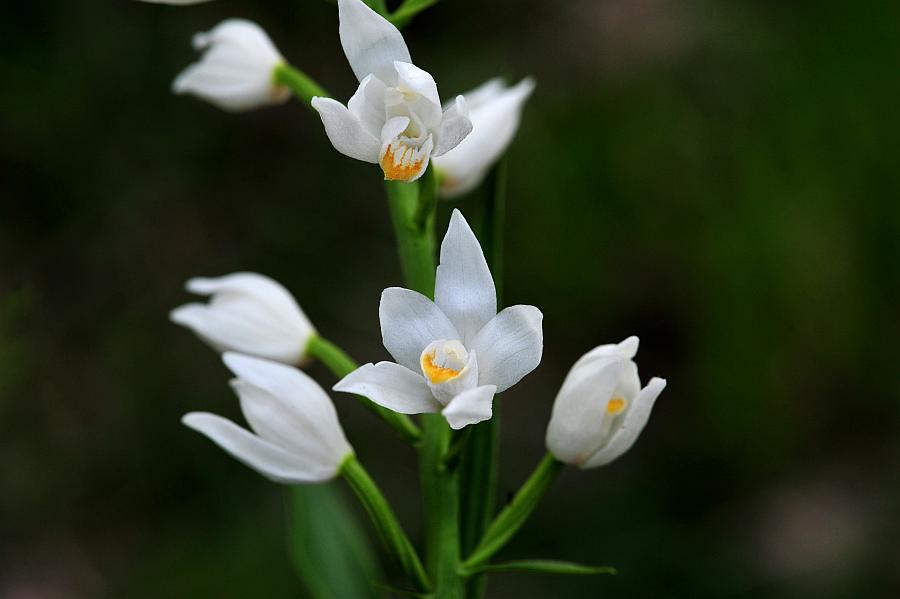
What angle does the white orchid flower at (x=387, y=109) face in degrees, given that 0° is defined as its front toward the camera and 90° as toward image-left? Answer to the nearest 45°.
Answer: approximately 0°

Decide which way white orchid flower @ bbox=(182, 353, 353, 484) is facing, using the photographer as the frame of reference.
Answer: facing to the left of the viewer
